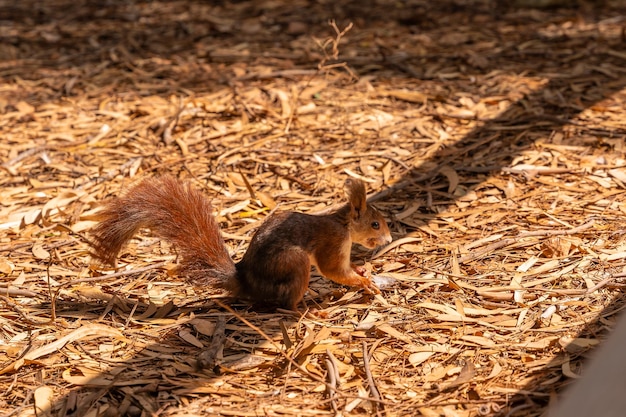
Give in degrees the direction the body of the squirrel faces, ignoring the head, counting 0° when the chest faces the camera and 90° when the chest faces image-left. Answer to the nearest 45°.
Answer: approximately 270°
